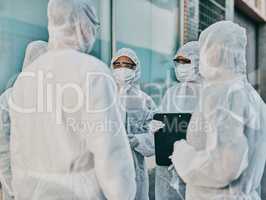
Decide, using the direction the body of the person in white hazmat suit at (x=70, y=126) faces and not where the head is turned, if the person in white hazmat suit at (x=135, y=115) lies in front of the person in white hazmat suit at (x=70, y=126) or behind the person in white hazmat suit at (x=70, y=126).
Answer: in front

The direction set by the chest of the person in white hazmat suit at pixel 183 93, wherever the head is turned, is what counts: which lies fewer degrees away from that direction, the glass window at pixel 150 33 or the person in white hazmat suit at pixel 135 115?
the person in white hazmat suit

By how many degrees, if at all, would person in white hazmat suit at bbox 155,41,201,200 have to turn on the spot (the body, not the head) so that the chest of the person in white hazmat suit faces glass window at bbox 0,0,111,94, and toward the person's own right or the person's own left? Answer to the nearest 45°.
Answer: approximately 45° to the person's own right

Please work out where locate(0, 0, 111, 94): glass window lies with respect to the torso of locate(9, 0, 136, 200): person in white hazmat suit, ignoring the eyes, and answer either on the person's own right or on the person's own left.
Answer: on the person's own left

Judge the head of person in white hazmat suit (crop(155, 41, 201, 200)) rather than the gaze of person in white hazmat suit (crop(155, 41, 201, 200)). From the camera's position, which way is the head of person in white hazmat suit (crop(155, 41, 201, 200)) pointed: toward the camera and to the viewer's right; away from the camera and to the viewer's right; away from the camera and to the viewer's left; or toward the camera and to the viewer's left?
toward the camera and to the viewer's left

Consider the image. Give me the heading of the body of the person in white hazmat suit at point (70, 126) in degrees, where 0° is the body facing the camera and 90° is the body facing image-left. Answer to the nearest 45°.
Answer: approximately 225°

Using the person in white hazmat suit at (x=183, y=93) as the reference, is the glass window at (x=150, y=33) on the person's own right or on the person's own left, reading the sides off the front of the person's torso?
on the person's own right

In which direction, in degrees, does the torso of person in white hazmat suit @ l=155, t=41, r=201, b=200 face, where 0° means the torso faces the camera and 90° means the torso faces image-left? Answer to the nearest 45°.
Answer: approximately 45°

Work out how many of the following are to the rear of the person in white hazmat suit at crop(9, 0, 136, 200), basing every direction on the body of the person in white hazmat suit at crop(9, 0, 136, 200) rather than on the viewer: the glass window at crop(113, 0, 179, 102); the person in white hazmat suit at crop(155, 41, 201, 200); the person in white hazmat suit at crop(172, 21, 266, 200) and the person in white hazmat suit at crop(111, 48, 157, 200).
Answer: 0

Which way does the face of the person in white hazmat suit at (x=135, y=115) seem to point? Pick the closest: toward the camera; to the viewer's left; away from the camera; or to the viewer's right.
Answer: toward the camera

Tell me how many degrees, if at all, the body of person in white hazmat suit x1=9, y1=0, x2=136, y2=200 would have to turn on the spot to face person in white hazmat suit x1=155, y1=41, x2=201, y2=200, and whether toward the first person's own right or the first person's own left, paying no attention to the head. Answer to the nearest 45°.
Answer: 0° — they already face them

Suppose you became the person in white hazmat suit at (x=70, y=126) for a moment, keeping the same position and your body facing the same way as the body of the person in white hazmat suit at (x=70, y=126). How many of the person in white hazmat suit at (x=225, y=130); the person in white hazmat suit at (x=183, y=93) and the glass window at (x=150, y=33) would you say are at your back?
0
